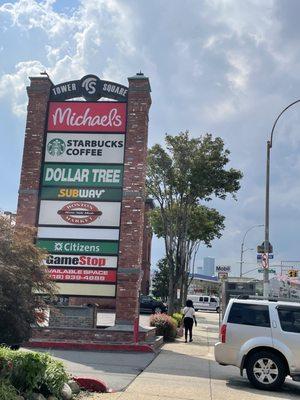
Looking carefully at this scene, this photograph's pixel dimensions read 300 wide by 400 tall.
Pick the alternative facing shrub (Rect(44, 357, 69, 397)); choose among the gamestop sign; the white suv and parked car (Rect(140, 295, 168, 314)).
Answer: the gamestop sign

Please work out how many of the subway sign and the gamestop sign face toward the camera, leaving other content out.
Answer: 2

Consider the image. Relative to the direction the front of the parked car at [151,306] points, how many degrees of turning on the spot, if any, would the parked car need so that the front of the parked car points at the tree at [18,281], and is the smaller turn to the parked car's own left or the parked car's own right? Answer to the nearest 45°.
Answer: approximately 90° to the parked car's own right

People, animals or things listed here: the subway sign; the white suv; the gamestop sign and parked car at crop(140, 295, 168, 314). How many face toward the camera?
2

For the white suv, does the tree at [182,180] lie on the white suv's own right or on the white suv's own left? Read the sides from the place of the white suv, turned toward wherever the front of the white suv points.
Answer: on the white suv's own left

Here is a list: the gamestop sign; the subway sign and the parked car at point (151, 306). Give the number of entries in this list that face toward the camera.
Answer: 2

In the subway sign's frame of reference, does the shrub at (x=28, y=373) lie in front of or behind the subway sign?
in front

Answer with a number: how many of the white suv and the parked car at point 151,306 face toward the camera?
0

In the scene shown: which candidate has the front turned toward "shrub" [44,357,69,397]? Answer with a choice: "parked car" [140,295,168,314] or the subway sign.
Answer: the subway sign

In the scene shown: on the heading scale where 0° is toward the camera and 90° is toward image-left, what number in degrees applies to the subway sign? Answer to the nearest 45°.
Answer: approximately 0°
